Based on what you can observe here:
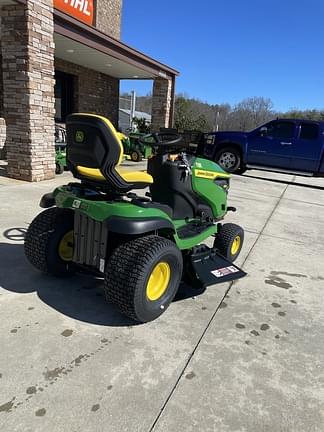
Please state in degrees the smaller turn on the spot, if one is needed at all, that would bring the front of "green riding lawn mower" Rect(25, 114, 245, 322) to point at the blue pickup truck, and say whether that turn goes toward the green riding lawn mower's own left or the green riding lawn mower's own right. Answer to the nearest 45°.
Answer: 0° — it already faces it

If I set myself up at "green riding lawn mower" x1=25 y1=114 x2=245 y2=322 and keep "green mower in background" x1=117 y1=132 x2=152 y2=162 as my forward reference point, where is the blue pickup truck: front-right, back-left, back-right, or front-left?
front-right

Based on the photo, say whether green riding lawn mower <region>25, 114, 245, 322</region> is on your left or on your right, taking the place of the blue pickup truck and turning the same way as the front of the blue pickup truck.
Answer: on your left

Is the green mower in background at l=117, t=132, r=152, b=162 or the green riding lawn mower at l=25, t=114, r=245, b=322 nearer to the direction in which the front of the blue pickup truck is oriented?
the green mower in background

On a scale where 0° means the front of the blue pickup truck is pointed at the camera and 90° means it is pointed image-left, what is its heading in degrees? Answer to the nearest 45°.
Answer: approximately 90°

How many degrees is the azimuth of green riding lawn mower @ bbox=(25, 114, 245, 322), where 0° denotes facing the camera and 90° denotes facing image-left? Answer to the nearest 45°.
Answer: approximately 225°

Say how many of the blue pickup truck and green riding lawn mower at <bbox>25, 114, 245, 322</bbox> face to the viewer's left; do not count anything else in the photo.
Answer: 1

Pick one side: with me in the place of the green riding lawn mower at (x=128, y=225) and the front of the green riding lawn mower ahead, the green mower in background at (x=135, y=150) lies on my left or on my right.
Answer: on my left

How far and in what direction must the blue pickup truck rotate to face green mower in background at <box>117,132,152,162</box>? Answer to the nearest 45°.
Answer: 0° — it already faces it
